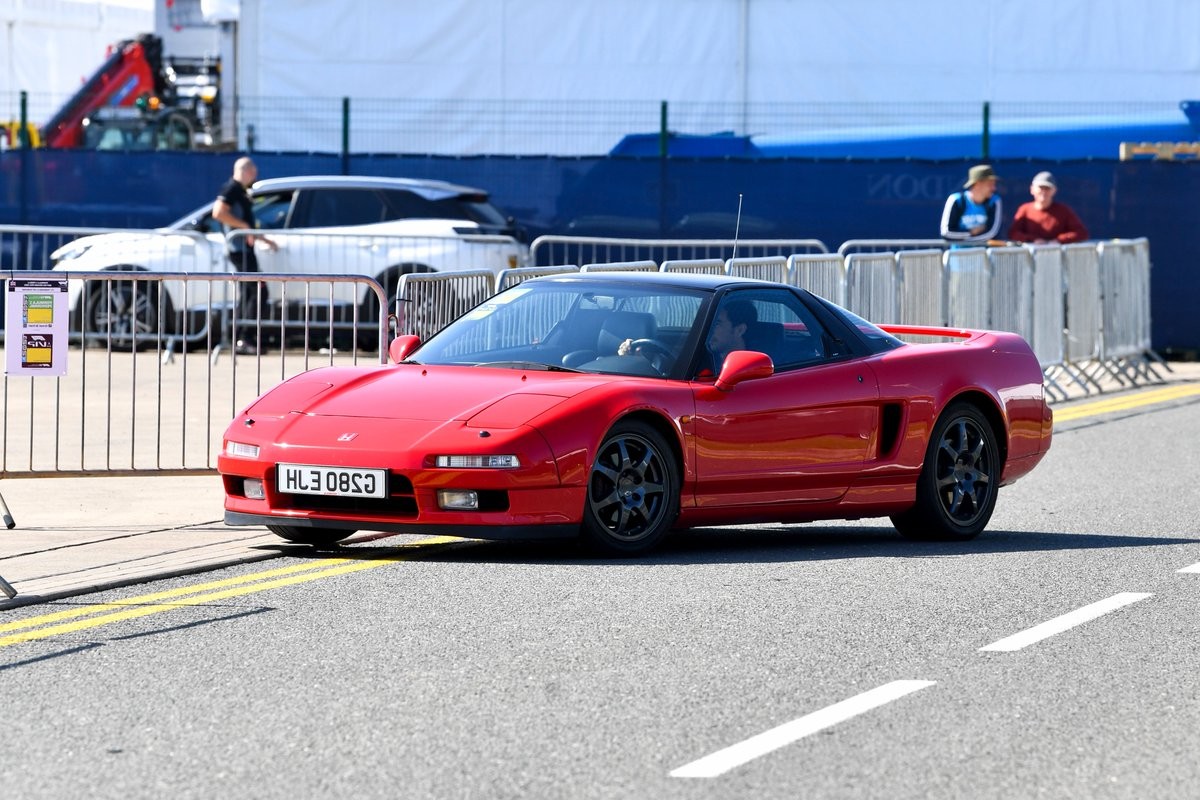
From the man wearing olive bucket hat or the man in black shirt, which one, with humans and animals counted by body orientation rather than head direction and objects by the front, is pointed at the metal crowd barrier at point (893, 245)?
the man in black shirt

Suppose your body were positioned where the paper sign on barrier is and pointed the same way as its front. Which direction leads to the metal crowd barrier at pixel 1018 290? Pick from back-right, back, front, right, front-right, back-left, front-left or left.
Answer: back-left

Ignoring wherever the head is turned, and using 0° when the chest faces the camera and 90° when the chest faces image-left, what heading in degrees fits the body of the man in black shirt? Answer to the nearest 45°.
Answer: approximately 270°

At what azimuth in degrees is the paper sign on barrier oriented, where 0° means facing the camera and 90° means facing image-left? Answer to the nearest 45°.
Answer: approximately 0°

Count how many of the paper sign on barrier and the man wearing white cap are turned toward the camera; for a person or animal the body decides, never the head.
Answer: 2

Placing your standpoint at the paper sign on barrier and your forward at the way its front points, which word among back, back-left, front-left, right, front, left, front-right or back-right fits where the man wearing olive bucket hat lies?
back-left

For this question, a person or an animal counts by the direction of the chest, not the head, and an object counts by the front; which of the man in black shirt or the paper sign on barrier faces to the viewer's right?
the man in black shirt

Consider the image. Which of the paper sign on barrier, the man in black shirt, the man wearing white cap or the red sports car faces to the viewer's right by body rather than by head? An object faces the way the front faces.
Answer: the man in black shirt

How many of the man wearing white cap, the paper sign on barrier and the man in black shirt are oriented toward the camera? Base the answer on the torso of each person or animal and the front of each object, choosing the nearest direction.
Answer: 2
